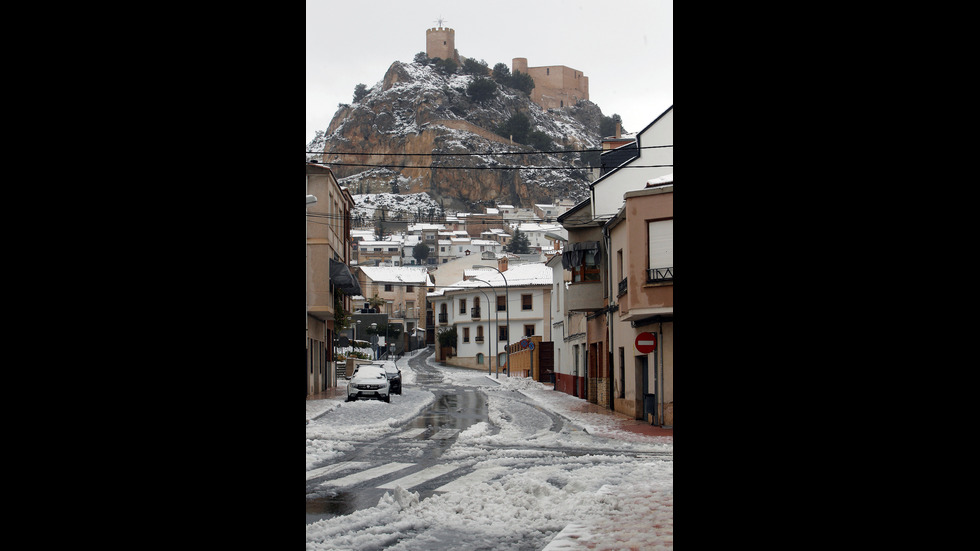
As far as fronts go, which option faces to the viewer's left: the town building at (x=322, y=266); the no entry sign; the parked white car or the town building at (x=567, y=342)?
the town building at (x=567, y=342)

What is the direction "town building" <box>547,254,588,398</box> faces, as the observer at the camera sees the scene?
facing to the left of the viewer

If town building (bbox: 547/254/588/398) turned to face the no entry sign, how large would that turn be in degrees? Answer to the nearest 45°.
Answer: approximately 90° to its left

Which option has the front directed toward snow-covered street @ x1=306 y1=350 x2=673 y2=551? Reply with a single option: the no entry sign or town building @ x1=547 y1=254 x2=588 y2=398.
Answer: the no entry sign

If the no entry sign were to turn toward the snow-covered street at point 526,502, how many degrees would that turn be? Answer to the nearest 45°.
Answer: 0° — it already faces it

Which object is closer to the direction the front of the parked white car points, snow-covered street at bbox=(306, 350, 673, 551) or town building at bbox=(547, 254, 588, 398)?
the snow-covered street

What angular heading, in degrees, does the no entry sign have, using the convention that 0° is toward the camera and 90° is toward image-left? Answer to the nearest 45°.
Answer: approximately 0°

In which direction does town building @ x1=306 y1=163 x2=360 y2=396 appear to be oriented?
to the viewer's right

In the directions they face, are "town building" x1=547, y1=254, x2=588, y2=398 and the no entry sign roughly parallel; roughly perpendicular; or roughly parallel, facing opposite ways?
roughly perpendicular

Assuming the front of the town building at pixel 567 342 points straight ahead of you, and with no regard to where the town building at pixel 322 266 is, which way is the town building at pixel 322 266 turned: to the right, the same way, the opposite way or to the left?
the opposite way
